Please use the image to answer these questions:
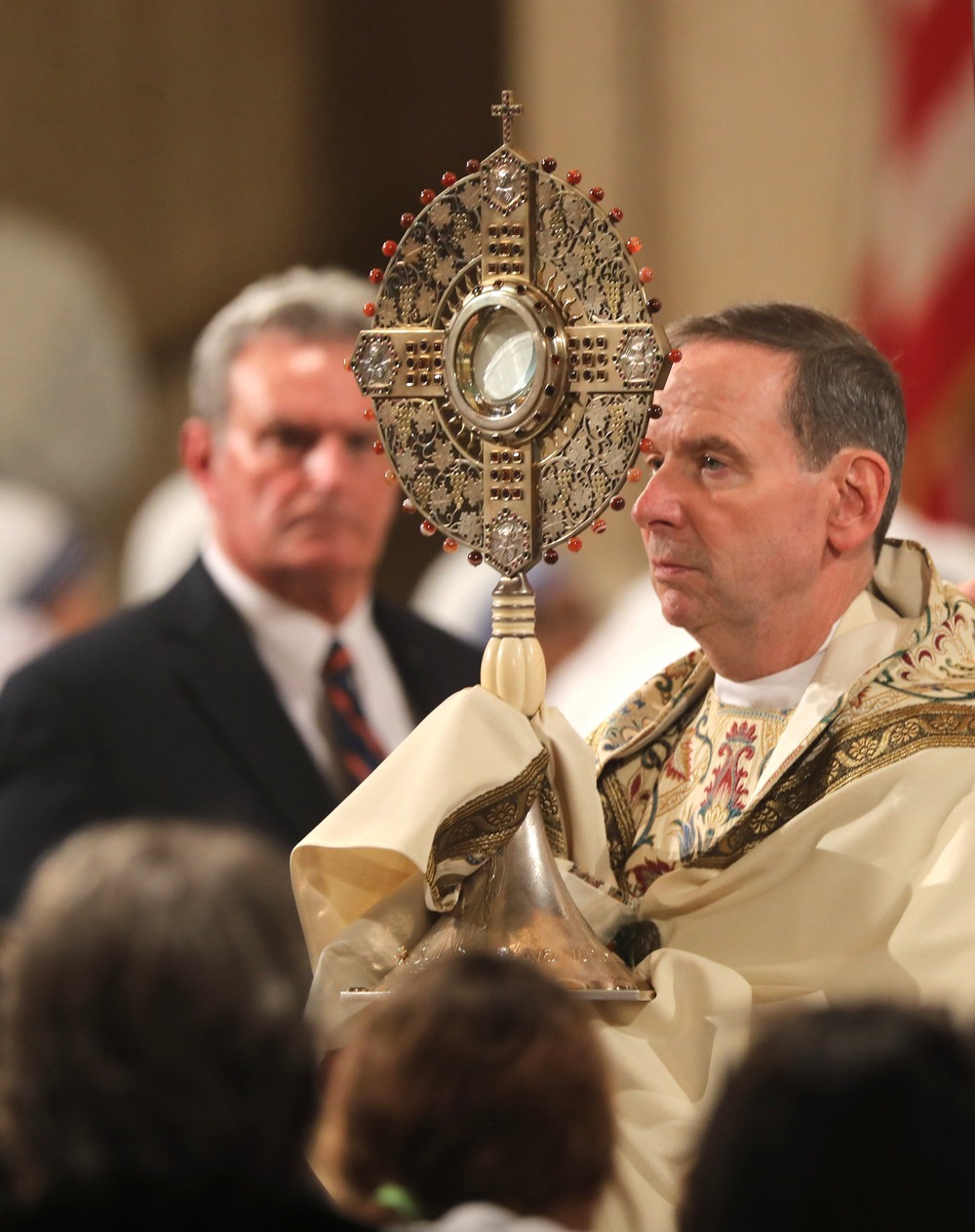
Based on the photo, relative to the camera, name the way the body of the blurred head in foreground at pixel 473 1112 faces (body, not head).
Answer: away from the camera

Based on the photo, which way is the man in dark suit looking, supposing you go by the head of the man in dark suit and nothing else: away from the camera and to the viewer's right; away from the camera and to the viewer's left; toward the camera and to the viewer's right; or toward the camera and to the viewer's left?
toward the camera and to the viewer's right

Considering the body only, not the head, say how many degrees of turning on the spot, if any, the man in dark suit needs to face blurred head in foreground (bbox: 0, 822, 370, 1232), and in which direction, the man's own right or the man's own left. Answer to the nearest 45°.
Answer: approximately 45° to the man's own right

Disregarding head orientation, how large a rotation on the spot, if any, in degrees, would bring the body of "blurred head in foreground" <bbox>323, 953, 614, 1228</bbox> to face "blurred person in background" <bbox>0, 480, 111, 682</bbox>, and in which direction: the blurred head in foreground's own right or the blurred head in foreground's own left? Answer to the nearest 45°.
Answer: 0° — they already face them

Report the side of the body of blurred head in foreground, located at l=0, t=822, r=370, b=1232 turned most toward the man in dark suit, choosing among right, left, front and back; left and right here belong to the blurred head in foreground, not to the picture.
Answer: front

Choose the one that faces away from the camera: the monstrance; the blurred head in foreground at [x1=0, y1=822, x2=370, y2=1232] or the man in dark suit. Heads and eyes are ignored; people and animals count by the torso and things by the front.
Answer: the blurred head in foreground

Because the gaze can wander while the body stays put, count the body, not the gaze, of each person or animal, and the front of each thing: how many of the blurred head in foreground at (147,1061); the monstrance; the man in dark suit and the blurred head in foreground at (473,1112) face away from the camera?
2

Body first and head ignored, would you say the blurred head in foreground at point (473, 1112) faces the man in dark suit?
yes

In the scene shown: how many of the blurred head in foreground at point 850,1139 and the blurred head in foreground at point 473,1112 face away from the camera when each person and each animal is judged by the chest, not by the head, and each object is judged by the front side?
2

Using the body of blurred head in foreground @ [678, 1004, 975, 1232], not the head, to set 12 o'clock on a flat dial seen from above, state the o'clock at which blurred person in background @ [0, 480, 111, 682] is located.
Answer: The blurred person in background is roughly at 11 o'clock from the blurred head in foreground.

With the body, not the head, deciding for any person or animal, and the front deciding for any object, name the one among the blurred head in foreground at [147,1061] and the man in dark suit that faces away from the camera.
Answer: the blurred head in foreground

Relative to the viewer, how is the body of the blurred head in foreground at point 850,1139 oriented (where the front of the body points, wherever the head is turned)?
away from the camera

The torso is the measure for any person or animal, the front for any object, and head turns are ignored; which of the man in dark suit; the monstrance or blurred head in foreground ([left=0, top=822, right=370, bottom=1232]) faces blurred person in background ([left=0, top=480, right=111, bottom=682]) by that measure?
the blurred head in foreground

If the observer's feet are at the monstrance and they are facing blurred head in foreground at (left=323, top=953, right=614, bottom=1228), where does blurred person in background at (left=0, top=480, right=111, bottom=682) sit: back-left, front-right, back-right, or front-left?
back-right

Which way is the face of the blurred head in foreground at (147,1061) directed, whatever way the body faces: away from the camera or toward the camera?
away from the camera

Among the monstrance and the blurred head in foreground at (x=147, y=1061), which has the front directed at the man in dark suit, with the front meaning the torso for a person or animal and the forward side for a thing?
the blurred head in foreground

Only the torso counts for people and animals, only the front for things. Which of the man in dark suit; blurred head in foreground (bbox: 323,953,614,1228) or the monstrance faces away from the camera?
the blurred head in foreground

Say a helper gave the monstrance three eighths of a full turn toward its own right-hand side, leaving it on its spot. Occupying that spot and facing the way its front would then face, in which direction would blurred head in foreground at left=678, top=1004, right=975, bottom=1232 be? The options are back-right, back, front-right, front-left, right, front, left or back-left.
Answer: back

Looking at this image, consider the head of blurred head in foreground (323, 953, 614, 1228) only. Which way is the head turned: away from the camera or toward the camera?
away from the camera

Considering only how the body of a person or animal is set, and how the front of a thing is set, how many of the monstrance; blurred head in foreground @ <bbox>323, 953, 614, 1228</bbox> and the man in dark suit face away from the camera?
1

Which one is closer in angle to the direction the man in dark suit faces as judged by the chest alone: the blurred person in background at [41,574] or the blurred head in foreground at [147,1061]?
the blurred head in foreground

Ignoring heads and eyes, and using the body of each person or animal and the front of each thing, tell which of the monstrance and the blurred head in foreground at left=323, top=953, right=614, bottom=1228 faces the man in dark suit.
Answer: the blurred head in foreground

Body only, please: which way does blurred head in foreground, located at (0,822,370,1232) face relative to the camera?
away from the camera
